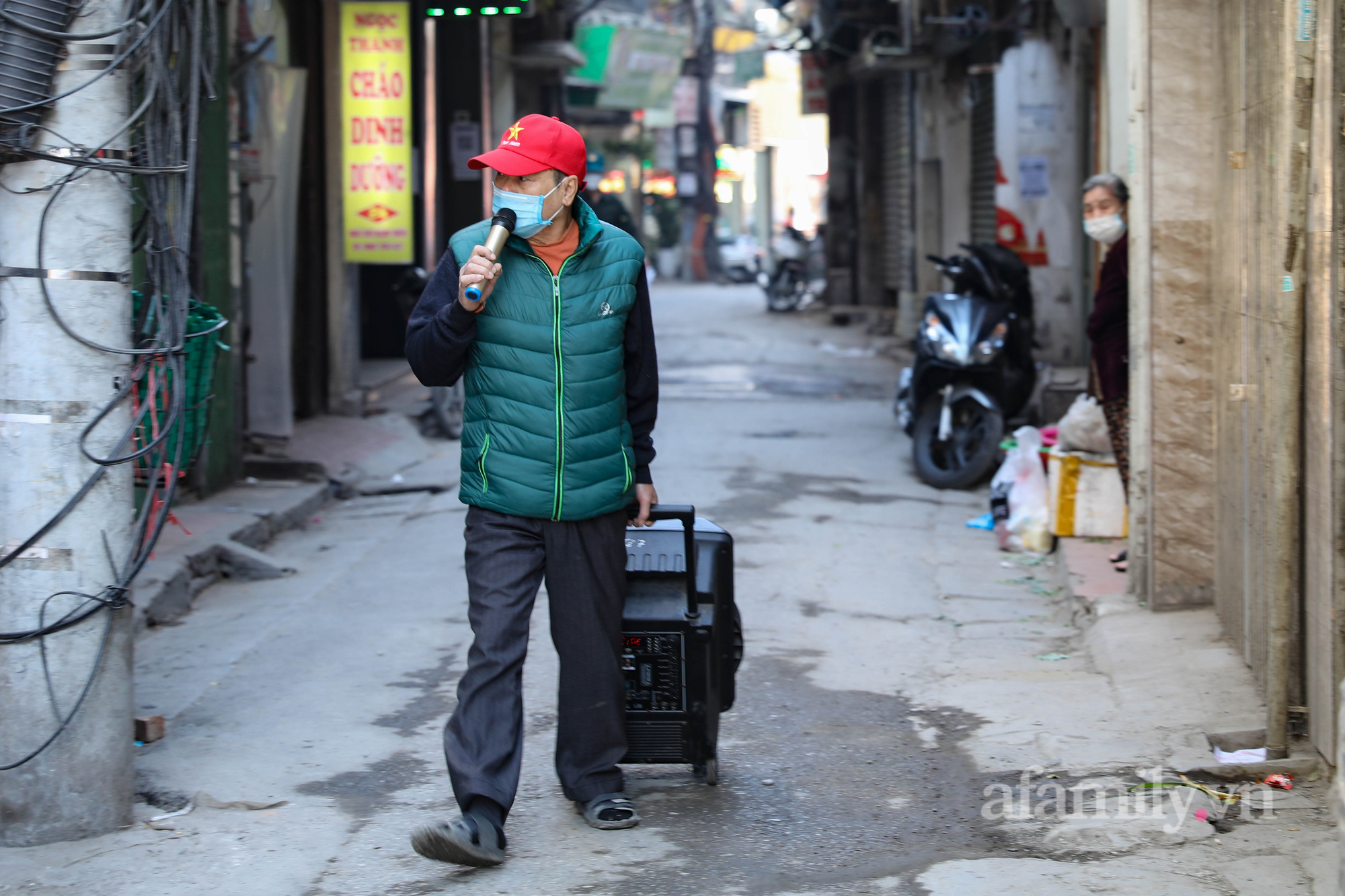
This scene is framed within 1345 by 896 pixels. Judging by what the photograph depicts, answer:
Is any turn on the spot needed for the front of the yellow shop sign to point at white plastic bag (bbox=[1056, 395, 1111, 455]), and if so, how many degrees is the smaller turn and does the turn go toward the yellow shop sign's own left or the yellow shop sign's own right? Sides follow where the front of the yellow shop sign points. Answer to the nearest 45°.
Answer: approximately 45° to the yellow shop sign's own left

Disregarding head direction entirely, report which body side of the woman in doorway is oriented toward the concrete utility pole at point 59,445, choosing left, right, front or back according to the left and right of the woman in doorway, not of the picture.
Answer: front

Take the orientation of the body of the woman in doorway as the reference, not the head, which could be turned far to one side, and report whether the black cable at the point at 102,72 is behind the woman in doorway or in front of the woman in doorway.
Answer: in front

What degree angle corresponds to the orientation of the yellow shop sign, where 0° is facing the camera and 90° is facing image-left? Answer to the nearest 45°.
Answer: approximately 0°

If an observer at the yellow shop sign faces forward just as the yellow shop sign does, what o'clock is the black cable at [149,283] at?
The black cable is roughly at 12 o'clock from the yellow shop sign.

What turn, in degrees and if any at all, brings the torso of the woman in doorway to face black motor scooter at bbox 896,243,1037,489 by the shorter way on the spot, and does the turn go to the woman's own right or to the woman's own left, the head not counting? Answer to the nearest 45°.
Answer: approximately 135° to the woman's own right

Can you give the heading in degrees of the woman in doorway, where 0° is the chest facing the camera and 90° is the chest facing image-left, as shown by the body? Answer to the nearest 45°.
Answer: approximately 45°

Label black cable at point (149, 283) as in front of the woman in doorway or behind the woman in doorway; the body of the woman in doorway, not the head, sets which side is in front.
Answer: in front

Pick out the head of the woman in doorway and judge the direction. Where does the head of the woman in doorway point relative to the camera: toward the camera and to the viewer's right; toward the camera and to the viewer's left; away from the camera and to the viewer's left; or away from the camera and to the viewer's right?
toward the camera and to the viewer's left

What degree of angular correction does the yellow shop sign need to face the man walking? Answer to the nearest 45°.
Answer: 0° — it already faces them

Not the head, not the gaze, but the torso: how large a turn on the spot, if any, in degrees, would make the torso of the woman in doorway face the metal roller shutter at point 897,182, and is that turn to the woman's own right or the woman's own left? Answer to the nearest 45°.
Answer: approximately 135° to the woman's own right

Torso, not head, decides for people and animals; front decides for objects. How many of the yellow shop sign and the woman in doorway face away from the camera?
0

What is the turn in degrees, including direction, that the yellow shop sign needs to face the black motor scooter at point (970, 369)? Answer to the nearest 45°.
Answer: approximately 45° to its left
